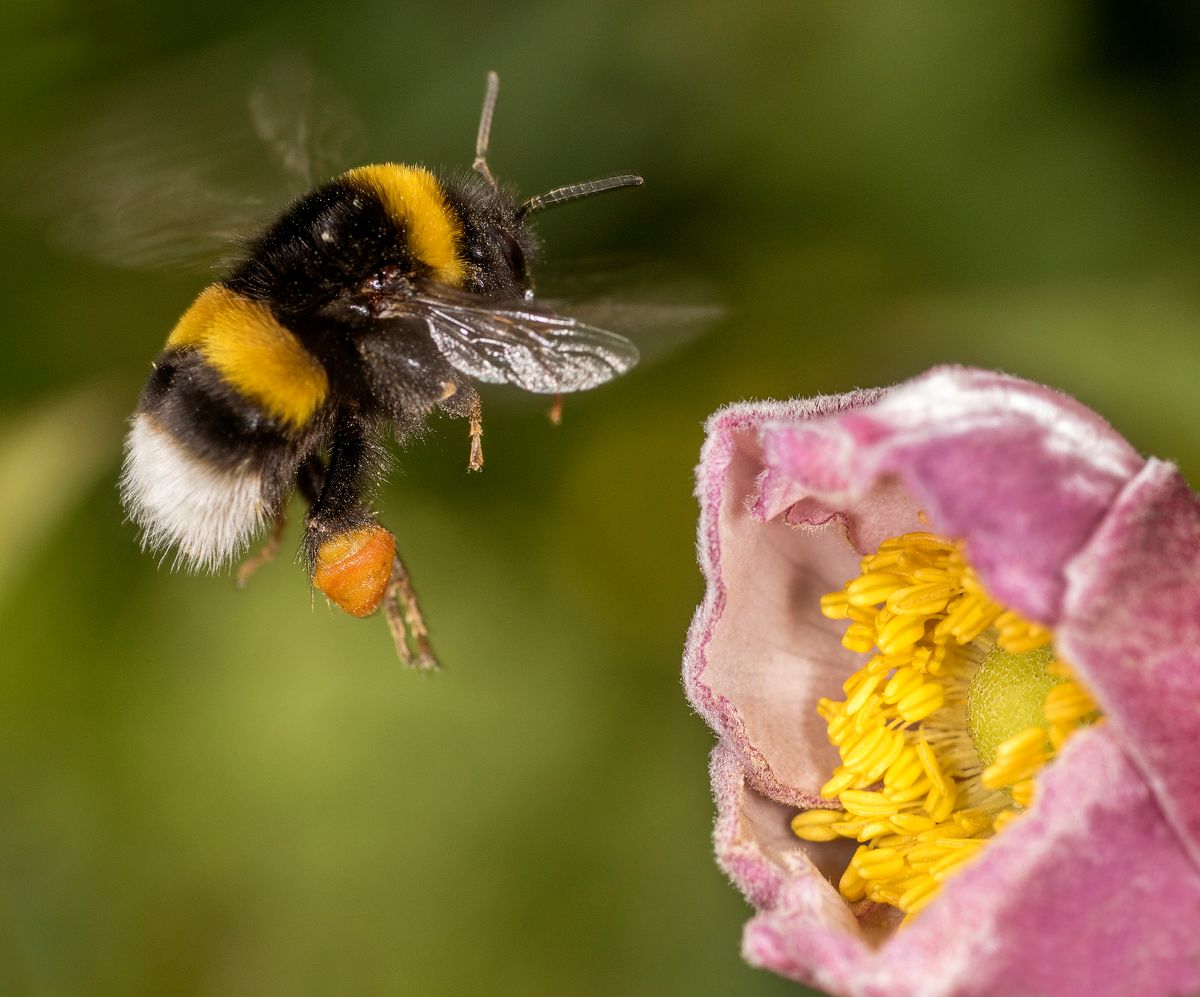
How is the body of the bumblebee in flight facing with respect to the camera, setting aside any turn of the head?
to the viewer's right

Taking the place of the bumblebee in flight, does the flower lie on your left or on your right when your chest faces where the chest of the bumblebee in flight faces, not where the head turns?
on your right
